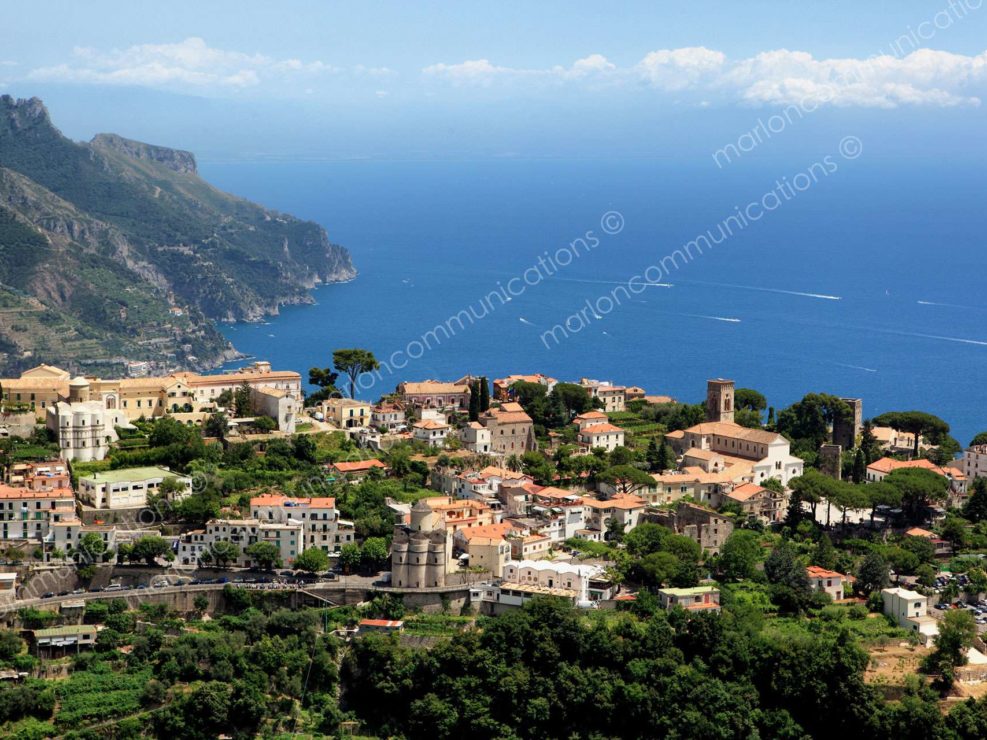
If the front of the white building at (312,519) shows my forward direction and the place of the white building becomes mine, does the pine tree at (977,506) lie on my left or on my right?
on my left

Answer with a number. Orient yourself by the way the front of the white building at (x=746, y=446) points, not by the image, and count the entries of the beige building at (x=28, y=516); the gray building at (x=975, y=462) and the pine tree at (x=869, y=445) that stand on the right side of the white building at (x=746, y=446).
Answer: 1

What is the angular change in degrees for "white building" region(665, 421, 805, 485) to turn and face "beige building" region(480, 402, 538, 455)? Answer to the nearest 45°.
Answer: approximately 135° to its right

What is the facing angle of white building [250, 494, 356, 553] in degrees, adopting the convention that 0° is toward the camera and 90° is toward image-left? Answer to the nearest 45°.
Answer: approximately 0°

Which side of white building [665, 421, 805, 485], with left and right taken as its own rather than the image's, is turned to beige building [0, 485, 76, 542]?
right

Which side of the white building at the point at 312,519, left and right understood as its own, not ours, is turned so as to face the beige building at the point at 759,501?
left

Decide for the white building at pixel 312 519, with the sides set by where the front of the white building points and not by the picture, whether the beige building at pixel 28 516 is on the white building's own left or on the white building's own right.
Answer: on the white building's own right

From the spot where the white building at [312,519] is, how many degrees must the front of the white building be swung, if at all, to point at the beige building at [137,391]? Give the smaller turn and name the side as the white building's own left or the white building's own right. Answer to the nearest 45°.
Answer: approximately 135° to the white building's own right

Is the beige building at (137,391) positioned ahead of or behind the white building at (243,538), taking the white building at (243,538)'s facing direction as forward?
behind

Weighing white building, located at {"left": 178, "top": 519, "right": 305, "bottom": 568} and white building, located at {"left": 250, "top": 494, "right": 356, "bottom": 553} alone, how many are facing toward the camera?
2

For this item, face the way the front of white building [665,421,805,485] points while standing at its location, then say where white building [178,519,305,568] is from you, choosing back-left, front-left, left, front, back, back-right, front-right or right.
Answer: right
